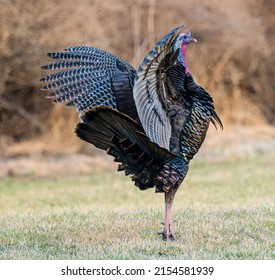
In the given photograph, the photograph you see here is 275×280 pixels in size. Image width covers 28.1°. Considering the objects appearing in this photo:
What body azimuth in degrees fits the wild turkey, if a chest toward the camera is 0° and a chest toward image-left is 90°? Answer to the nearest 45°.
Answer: approximately 270°
